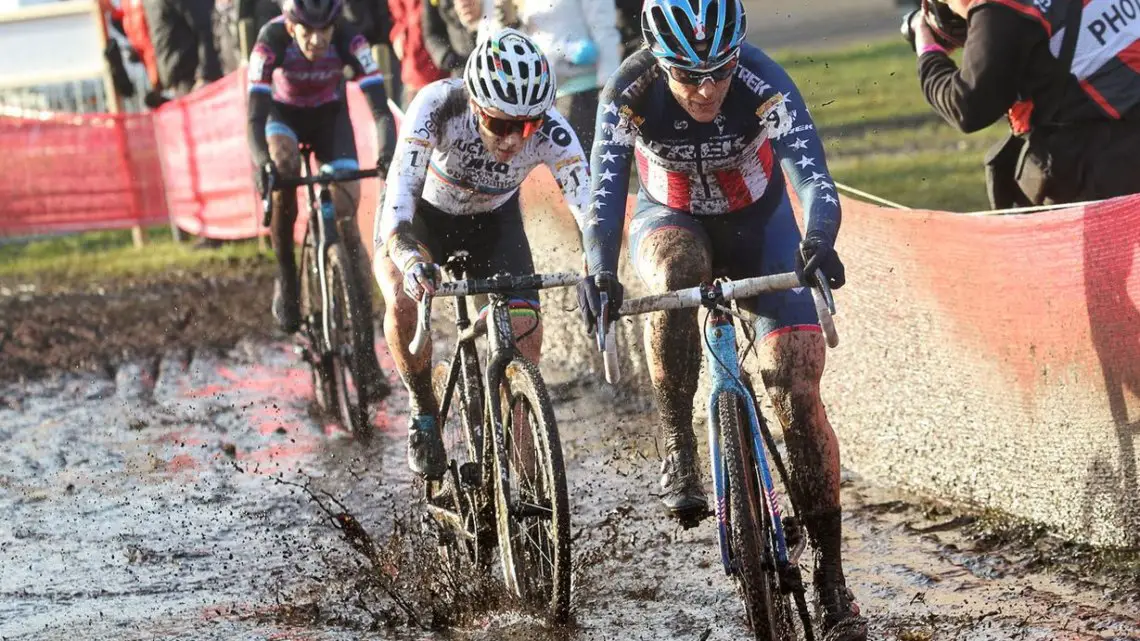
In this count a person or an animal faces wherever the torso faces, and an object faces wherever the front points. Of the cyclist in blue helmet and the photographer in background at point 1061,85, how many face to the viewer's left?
1

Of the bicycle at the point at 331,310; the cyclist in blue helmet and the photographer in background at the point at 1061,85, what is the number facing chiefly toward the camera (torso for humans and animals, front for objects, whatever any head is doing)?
2

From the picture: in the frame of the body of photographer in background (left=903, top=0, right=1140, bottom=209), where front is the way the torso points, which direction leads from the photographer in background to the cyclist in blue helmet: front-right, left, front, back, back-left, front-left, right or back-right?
front-left

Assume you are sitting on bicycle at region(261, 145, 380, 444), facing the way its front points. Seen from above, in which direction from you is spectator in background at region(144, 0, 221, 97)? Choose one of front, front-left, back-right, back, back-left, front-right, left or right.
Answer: back

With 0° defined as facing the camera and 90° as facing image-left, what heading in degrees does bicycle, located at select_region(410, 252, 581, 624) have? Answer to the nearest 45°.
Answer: approximately 315°

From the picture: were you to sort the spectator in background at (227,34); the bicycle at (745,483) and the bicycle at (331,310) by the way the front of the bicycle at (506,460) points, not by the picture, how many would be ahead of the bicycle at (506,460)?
1

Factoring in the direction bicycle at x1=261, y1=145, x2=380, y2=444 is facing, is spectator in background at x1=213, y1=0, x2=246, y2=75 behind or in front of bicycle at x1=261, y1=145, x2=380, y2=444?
behind
